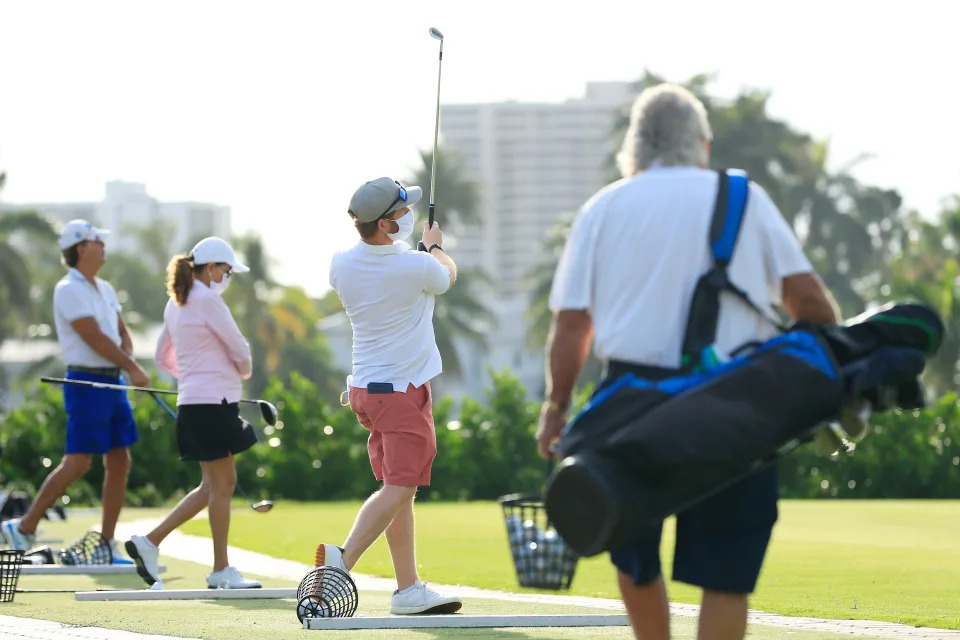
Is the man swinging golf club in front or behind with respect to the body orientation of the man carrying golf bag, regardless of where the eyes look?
in front

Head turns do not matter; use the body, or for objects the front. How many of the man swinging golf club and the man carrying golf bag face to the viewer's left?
0

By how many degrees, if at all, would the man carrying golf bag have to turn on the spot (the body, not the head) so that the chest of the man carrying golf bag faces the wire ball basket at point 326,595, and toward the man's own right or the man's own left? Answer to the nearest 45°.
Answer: approximately 45° to the man's own left

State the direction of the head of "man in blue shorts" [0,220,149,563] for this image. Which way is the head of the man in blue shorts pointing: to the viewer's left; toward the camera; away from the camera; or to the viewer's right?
to the viewer's right

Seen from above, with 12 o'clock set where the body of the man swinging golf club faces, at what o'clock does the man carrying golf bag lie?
The man carrying golf bag is roughly at 4 o'clock from the man swinging golf club.

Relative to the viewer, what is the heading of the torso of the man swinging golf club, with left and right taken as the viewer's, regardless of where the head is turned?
facing away from the viewer and to the right of the viewer

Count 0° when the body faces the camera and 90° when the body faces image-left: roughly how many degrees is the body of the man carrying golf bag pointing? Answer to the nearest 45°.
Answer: approximately 180°

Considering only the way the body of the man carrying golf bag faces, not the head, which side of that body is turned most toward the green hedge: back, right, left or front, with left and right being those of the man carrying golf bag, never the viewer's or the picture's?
front

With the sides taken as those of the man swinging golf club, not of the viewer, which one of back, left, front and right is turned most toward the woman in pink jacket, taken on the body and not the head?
left
